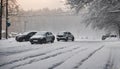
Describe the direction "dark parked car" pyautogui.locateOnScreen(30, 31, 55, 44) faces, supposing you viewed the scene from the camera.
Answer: facing the viewer and to the left of the viewer
